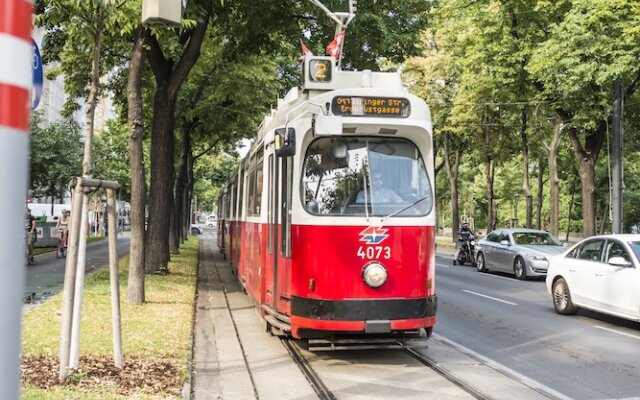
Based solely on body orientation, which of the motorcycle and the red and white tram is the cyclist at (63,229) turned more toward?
the red and white tram

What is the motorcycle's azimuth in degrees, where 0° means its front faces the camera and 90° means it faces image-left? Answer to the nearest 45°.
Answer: approximately 315°

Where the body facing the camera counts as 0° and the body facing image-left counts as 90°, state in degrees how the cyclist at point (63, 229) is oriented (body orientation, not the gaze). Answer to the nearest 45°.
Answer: approximately 0°

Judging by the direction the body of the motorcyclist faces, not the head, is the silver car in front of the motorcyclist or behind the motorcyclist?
in front

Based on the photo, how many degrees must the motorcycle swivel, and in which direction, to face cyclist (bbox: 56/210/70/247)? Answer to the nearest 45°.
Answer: approximately 135° to its right

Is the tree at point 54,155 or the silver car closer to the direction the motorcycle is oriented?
the silver car

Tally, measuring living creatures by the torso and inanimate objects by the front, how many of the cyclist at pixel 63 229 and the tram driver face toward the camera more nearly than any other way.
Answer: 2

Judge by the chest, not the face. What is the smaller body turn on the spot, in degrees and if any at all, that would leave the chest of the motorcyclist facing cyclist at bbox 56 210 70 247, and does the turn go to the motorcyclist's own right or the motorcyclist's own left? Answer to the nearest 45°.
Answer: approximately 135° to the motorcyclist's own right
